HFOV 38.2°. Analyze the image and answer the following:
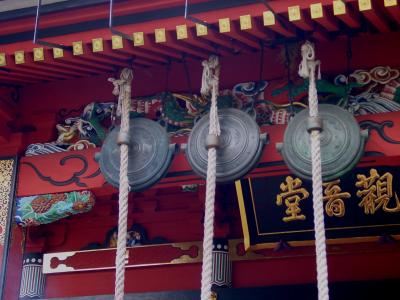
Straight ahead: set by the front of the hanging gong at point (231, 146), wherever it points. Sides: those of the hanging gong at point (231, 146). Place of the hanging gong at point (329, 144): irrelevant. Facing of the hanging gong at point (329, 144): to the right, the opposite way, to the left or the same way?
the same way

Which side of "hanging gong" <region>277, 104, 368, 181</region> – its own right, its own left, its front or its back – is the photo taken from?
front

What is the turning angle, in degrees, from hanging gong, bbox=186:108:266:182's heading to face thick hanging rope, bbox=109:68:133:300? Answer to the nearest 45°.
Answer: approximately 90° to its right

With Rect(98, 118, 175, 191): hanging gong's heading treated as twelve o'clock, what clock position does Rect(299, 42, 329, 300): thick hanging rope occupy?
The thick hanging rope is roughly at 10 o'clock from the hanging gong.

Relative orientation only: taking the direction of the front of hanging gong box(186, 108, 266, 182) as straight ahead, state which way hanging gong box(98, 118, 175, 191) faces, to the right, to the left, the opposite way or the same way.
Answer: the same way

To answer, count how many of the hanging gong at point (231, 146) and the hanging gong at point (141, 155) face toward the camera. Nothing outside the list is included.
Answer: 2

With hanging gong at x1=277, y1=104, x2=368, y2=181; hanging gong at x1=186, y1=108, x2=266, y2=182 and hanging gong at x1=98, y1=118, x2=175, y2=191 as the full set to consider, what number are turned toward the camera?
3

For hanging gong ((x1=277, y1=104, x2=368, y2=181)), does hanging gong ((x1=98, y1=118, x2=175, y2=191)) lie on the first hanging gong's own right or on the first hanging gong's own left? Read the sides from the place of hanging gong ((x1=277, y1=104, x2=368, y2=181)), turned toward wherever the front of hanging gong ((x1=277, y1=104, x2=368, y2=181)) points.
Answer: on the first hanging gong's own right

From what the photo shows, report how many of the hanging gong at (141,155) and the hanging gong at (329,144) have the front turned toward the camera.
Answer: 2

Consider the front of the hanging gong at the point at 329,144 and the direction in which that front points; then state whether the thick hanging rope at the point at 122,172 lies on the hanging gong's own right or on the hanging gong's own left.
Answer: on the hanging gong's own right

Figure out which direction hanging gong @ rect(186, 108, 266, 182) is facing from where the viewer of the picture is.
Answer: facing the viewer
